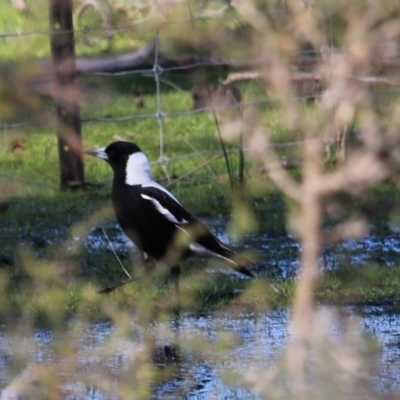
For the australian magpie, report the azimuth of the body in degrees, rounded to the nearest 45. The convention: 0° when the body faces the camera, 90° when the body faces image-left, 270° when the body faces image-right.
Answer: approximately 90°

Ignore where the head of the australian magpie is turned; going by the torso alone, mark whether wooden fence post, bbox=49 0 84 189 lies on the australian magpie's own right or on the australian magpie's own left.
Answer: on the australian magpie's own right
